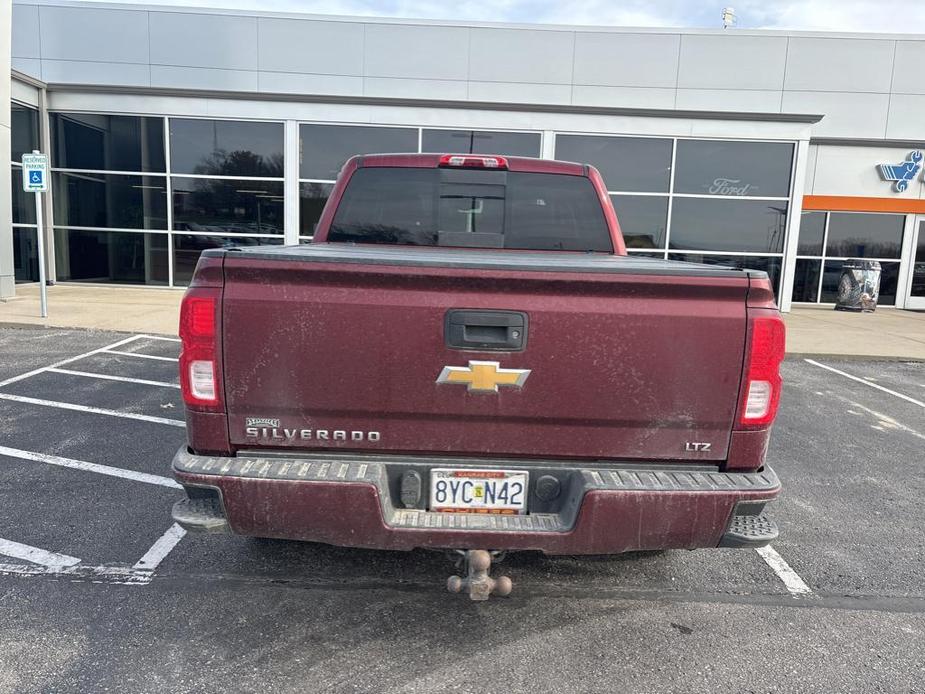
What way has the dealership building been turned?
toward the camera

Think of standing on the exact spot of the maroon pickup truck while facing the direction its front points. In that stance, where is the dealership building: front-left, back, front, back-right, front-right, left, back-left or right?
front

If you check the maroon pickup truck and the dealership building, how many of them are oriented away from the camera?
1

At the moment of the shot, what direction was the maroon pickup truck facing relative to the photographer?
facing away from the viewer

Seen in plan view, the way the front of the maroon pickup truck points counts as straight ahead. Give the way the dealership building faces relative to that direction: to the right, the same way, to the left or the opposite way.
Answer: the opposite way

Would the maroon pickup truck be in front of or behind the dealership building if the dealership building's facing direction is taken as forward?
in front

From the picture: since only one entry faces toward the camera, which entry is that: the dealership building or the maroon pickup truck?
the dealership building
